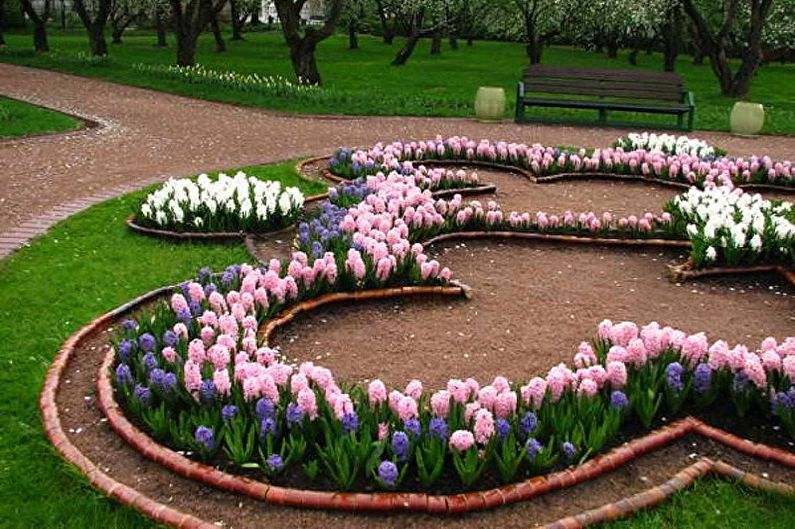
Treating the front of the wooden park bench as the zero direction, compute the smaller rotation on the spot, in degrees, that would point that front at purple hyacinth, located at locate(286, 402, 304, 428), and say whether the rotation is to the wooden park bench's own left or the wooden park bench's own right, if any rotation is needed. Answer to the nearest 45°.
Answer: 0° — it already faces it

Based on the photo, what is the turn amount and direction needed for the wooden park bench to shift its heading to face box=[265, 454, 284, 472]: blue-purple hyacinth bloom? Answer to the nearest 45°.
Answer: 0° — it already faces it

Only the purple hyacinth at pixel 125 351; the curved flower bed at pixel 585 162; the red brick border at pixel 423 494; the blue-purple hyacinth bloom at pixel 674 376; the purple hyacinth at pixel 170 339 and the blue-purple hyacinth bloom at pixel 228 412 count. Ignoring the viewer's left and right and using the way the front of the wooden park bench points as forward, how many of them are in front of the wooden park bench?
6

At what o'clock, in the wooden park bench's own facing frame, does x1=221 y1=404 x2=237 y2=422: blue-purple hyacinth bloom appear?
The blue-purple hyacinth bloom is roughly at 12 o'clock from the wooden park bench.

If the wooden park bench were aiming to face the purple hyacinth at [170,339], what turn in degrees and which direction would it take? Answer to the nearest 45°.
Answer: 0° — it already faces it

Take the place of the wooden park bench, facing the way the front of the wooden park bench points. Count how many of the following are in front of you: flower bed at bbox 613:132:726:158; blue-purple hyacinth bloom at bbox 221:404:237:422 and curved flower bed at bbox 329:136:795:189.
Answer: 3

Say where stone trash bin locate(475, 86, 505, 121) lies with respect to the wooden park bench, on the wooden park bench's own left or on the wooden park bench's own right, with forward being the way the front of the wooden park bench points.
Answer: on the wooden park bench's own right

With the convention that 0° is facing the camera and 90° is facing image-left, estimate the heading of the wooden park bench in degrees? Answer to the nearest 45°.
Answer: approximately 0°
